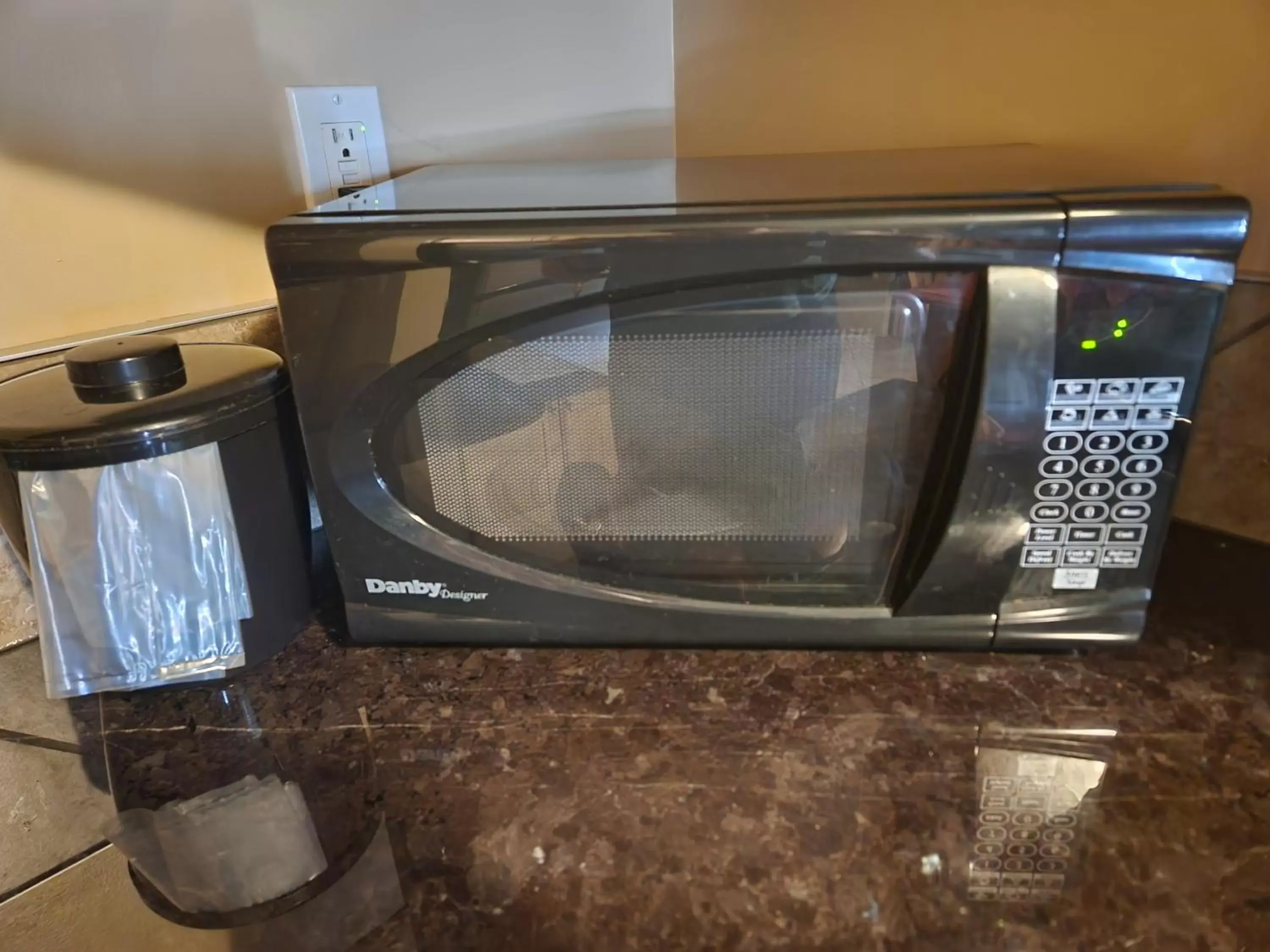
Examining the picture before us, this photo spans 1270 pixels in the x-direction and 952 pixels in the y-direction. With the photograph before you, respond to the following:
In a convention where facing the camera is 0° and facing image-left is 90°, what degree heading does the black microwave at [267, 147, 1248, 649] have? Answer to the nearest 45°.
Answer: approximately 0°
